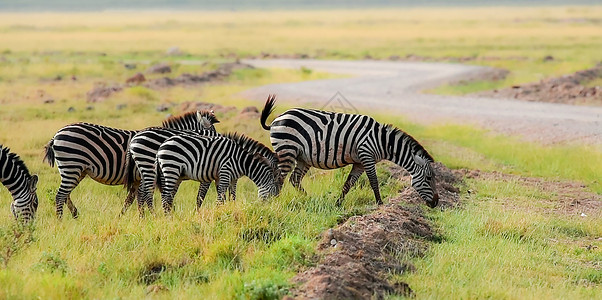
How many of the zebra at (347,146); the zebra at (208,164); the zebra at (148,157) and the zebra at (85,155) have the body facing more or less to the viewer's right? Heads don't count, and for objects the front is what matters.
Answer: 4

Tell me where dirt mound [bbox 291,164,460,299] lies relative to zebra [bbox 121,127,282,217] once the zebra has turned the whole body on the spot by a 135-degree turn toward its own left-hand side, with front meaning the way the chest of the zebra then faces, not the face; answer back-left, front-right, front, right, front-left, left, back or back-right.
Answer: back

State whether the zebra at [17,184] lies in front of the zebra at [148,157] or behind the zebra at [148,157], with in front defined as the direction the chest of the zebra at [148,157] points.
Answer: behind

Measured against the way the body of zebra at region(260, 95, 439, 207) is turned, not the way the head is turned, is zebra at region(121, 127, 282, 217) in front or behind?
behind

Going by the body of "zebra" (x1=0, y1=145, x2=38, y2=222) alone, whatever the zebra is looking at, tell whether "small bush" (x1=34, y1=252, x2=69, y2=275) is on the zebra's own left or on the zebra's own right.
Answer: on the zebra's own right

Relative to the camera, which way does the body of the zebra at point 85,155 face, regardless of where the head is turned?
to the viewer's right

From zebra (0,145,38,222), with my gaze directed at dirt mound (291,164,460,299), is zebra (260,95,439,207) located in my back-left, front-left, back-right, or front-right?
front-left

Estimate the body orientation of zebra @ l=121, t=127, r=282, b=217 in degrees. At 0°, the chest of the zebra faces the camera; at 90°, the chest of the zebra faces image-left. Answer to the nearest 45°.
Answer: approximately 270°

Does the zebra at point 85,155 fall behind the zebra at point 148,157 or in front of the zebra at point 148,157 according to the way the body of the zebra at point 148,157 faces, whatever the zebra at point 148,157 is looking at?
behind

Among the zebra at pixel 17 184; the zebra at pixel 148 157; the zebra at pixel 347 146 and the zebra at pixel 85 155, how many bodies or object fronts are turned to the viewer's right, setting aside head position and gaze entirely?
4

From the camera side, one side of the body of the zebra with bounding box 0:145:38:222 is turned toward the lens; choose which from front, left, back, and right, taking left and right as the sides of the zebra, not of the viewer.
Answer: right

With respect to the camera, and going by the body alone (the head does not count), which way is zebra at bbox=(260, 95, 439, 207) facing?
to the viewer's right

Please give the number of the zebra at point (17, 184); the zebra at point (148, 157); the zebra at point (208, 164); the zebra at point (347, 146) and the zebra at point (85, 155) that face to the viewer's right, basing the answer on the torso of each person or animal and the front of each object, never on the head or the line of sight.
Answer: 5

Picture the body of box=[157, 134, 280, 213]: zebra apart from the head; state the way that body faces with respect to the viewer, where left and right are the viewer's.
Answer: facing to the right of the viewer

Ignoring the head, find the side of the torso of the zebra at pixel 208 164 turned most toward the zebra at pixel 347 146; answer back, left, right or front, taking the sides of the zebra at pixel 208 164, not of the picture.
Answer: front

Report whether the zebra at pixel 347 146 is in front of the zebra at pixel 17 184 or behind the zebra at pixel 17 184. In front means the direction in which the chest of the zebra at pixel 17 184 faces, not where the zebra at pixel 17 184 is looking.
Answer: in front
